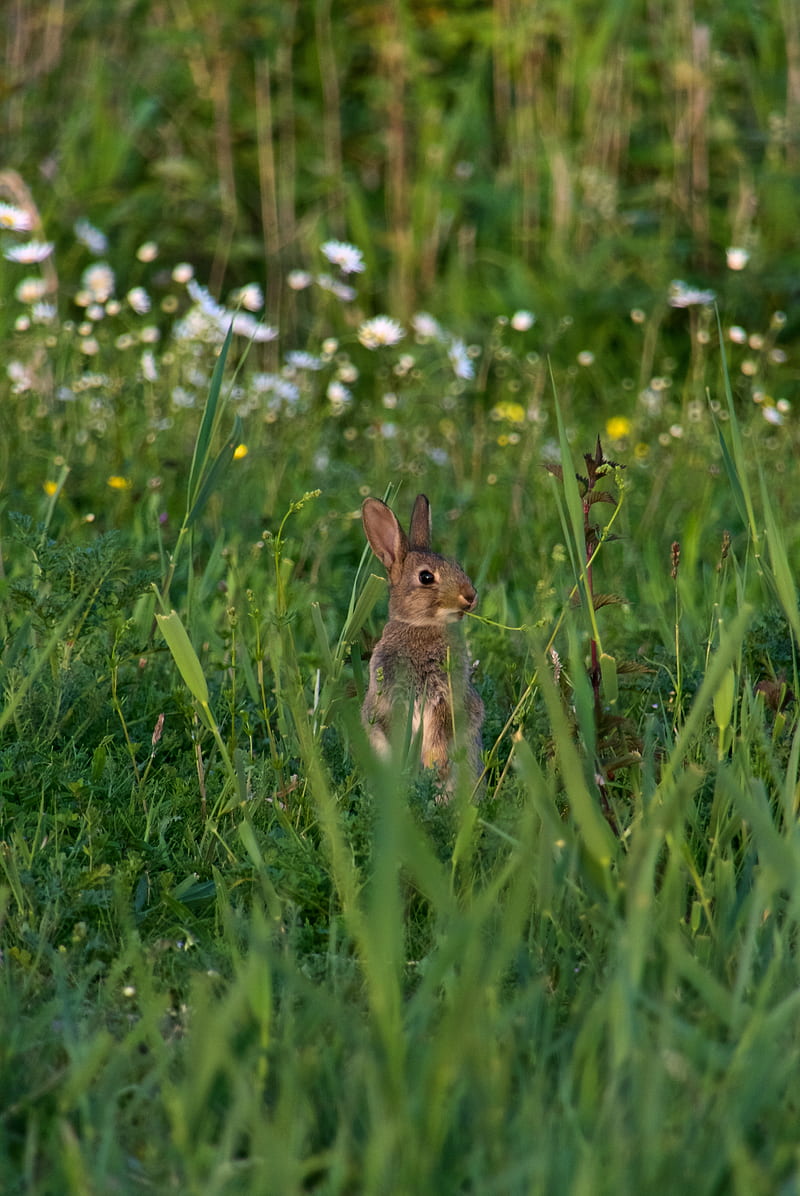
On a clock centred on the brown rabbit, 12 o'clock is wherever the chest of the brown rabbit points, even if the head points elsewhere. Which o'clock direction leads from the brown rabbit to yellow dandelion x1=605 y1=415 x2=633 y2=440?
The yellow dandelion is roughly at 8 o'clock from the brown rabbit.

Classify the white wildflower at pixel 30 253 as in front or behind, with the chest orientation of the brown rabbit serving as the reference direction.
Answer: behind

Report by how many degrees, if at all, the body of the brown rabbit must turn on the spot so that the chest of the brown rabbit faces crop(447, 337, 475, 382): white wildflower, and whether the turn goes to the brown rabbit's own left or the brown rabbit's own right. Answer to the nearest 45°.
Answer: approximately 135° to the brown rabbit's own left

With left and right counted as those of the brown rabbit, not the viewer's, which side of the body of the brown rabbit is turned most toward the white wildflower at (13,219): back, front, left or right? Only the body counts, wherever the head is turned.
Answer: back

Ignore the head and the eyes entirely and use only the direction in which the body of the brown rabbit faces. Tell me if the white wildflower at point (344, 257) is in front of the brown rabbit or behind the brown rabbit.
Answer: behind

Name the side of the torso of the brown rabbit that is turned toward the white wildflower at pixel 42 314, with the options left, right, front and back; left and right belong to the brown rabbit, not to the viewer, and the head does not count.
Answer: back
